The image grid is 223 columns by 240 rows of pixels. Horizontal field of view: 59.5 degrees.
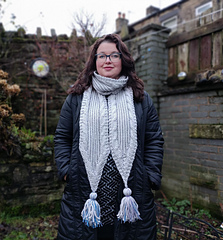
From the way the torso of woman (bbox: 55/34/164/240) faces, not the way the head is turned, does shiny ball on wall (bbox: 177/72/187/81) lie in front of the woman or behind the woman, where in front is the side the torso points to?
behind

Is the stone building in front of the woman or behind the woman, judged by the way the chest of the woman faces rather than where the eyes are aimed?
behind

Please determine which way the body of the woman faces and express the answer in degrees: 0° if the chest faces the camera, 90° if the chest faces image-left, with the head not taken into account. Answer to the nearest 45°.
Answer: approximately 0°

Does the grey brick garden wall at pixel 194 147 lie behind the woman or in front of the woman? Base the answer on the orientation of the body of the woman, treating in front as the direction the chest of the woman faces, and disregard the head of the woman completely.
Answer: behind

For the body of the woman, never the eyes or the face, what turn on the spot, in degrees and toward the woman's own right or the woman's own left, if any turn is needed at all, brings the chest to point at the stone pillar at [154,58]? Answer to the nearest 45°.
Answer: approximately 180°
